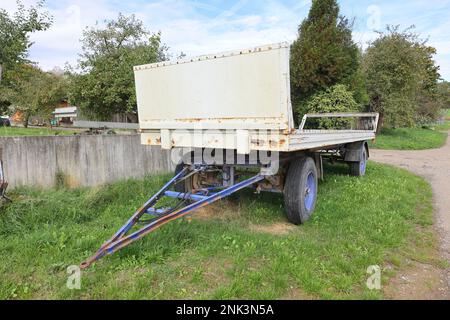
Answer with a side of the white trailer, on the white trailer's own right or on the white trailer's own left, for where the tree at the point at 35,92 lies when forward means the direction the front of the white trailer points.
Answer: on the white trailer's own right

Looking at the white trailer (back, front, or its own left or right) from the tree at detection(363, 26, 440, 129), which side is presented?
back

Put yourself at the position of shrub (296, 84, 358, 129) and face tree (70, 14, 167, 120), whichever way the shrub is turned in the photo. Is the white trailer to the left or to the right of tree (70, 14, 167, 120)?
left

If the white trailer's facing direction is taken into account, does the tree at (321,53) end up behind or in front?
behind

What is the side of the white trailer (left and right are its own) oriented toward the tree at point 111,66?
right

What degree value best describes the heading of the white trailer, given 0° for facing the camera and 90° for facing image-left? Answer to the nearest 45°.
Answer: approximately 45°

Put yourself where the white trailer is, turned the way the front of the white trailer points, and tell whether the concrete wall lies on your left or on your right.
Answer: on your right
